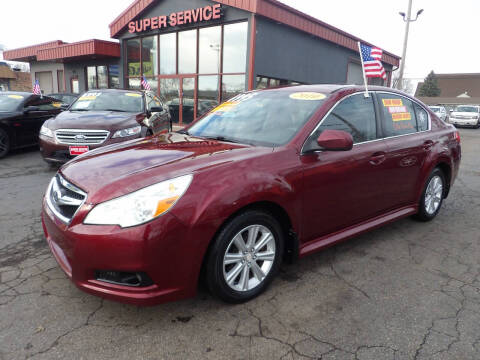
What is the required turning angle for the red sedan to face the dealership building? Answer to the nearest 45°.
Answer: approximately 135° to its right

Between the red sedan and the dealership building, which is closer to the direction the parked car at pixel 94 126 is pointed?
the red sedan

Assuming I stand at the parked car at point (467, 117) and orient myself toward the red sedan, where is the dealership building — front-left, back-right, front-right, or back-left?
front-right

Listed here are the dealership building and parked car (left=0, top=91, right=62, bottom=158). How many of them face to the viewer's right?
0

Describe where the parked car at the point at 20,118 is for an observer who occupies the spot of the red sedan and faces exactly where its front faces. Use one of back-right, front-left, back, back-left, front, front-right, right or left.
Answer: right

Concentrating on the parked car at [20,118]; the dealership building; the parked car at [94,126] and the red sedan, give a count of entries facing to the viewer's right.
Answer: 0

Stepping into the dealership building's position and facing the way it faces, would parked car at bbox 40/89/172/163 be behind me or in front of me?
in front

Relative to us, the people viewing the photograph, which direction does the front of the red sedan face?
facing the viewer and to the left of the viewer

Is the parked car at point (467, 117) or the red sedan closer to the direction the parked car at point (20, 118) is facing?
the red sedan
